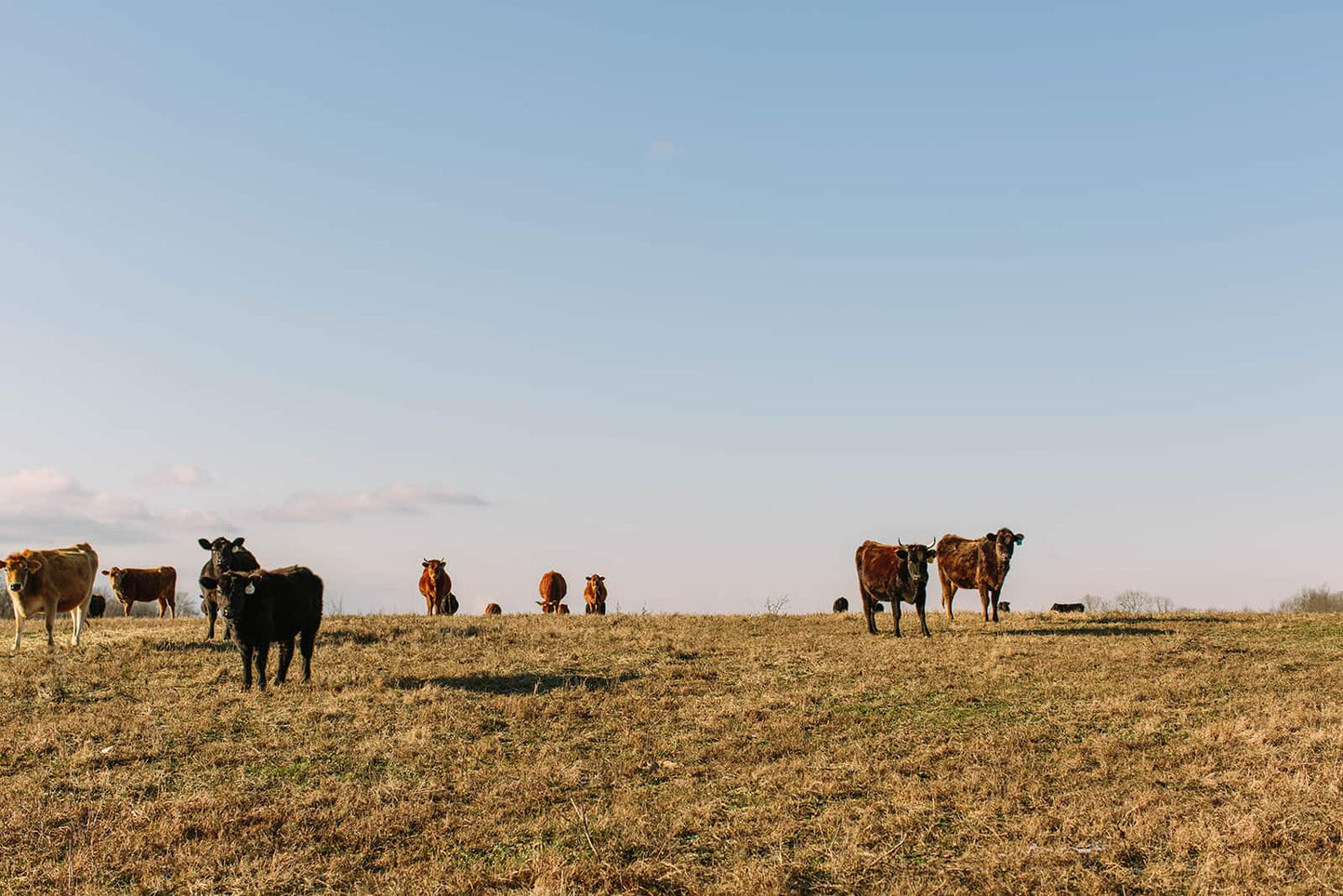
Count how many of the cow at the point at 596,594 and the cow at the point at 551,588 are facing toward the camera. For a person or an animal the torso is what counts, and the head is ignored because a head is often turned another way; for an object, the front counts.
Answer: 2

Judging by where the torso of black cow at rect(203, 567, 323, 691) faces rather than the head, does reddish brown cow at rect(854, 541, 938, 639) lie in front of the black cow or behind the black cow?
behind

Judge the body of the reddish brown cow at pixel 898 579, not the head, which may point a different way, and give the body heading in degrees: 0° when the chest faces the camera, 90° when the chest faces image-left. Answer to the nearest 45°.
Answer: approximately 315°

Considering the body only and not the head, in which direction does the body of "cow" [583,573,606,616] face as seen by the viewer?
toward the camera

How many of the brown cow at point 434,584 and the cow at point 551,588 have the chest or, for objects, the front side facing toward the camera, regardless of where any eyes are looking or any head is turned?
2

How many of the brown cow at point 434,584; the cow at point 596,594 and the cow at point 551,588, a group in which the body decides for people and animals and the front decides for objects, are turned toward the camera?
3

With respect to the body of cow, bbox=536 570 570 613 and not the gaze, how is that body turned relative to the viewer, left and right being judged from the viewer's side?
facing the viewer

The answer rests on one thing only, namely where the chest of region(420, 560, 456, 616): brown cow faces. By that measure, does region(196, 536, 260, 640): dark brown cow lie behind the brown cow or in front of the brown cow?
in front

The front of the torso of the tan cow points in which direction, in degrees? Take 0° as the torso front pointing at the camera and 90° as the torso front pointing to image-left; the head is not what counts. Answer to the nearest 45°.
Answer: approximately 45°

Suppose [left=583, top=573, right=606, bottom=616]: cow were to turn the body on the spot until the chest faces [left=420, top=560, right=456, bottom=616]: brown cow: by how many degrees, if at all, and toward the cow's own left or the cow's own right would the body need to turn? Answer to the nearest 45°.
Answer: approximately 45° to the cow's own right

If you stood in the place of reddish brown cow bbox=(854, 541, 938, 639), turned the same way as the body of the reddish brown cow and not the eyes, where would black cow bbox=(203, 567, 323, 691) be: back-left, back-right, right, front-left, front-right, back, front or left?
right

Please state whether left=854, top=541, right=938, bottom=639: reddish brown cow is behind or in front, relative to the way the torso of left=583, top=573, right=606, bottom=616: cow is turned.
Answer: in front

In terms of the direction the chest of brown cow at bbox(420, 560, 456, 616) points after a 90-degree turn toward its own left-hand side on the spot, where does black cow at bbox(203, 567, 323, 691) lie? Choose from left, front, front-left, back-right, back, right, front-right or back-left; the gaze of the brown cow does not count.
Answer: right

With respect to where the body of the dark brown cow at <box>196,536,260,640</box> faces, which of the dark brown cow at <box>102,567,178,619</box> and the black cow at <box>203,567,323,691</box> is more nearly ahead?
the black cow

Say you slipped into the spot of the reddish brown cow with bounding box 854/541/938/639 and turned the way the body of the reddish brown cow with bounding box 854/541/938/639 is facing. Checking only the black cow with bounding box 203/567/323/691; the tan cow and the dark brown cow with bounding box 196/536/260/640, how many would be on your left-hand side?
0

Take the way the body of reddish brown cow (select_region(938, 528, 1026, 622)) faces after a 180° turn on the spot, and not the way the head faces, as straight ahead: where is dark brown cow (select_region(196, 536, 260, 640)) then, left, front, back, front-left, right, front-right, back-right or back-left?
left

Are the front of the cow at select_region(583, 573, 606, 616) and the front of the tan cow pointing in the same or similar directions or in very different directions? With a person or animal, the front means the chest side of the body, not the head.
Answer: same or similar directions

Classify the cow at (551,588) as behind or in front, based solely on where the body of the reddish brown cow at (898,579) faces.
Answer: behind

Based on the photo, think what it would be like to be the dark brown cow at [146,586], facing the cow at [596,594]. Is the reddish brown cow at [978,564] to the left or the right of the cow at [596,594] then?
right

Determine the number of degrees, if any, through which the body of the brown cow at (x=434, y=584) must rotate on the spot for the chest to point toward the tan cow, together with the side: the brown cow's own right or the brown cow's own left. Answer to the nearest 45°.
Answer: approximately 45° to the brown cow's own right
